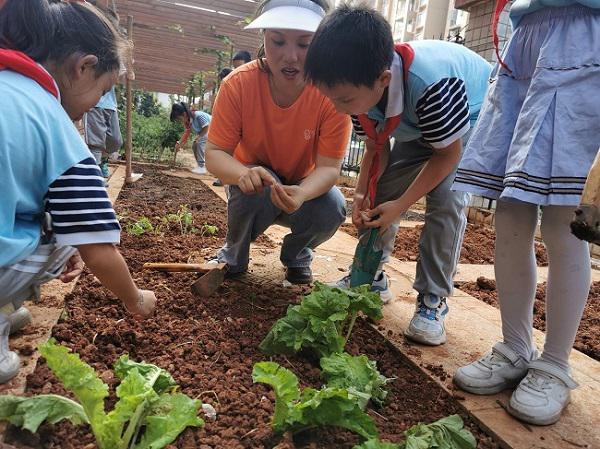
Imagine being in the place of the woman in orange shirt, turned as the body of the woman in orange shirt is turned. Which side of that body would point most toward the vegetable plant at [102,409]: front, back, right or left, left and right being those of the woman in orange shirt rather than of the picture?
front

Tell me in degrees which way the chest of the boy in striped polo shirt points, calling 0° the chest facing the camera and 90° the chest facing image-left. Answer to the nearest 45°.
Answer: approximately 45°

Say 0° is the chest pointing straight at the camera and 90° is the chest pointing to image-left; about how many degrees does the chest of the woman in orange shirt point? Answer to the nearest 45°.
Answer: approximately 0°

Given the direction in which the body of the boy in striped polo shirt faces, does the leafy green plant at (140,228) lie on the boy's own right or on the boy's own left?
on the boy's own right

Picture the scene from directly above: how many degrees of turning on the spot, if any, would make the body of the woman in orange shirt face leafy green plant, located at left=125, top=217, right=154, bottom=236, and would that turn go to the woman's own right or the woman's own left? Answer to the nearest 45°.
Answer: approximately 135° to the woman's own right

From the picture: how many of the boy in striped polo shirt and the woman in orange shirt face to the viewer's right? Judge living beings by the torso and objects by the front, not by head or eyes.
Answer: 0

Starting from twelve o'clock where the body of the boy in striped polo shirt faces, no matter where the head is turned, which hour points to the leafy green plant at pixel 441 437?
The leafy green plant is roughly at 10 o'clock from the boy in striped polo shirt.

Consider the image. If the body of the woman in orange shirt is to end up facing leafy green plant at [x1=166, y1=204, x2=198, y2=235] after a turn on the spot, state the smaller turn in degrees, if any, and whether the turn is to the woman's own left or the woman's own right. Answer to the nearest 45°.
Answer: approximately 135° to the woman's own right

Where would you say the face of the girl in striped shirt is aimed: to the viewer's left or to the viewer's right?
to the viewer's right

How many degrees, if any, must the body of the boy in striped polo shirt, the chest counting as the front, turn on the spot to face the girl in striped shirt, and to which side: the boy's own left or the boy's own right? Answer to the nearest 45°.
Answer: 0° — they already face them

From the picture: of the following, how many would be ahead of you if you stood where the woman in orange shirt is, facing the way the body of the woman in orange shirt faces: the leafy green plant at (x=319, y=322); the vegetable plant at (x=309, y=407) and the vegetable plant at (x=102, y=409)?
3
